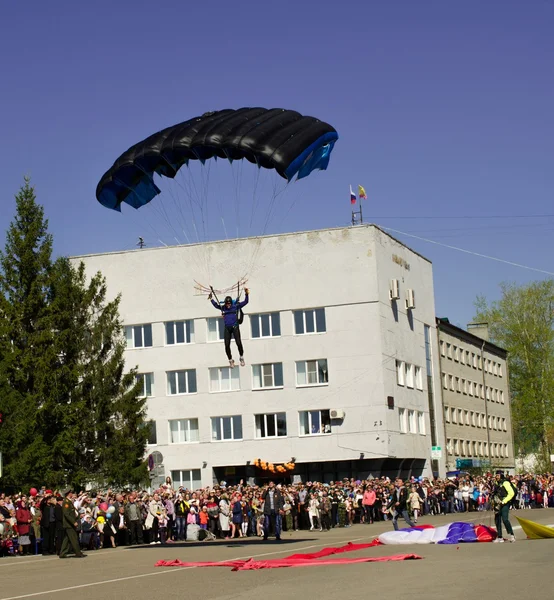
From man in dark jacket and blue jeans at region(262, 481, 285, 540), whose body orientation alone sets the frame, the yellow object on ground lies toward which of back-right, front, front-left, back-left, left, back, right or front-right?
front-left

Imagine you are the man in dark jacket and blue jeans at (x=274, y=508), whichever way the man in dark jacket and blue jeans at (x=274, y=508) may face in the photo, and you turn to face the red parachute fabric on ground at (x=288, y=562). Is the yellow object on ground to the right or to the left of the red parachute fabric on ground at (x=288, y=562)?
left

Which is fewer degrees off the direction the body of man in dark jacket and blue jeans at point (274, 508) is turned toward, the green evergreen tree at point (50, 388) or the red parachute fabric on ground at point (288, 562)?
the red parachute fabric on ground

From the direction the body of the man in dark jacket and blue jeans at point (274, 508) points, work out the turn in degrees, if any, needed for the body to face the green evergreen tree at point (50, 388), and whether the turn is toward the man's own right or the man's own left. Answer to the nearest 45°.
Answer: approximately 135° to the man's own right

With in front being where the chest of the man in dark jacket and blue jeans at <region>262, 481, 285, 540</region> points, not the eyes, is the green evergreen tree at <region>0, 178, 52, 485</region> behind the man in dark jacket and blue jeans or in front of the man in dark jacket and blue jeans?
behind

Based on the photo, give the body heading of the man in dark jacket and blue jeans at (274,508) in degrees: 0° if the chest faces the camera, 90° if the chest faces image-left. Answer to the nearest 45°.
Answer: approximately 0°

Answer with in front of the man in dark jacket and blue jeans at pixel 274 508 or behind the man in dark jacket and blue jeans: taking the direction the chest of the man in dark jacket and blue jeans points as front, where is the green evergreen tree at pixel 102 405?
behind

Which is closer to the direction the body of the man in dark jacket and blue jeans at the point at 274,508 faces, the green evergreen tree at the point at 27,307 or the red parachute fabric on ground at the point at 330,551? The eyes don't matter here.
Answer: the red parachute fabric on ground
